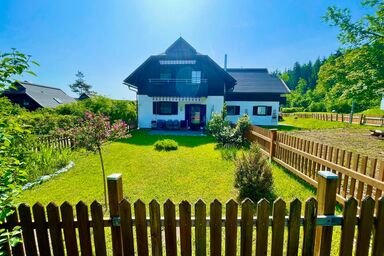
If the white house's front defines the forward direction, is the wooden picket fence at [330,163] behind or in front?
in front

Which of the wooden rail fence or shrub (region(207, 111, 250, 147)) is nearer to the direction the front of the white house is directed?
the shrub

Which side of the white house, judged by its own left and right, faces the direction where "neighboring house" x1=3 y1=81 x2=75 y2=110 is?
right

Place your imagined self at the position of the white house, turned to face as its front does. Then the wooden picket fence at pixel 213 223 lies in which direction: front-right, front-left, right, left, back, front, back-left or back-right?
front

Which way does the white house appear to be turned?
toward the camera

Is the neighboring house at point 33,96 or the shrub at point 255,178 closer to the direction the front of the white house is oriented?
the shrub

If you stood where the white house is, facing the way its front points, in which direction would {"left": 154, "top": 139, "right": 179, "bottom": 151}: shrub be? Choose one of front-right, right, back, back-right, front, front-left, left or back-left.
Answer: front

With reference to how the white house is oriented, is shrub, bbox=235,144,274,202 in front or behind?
in front

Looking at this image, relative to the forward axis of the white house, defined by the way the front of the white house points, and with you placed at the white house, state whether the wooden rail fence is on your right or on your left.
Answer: on your left
